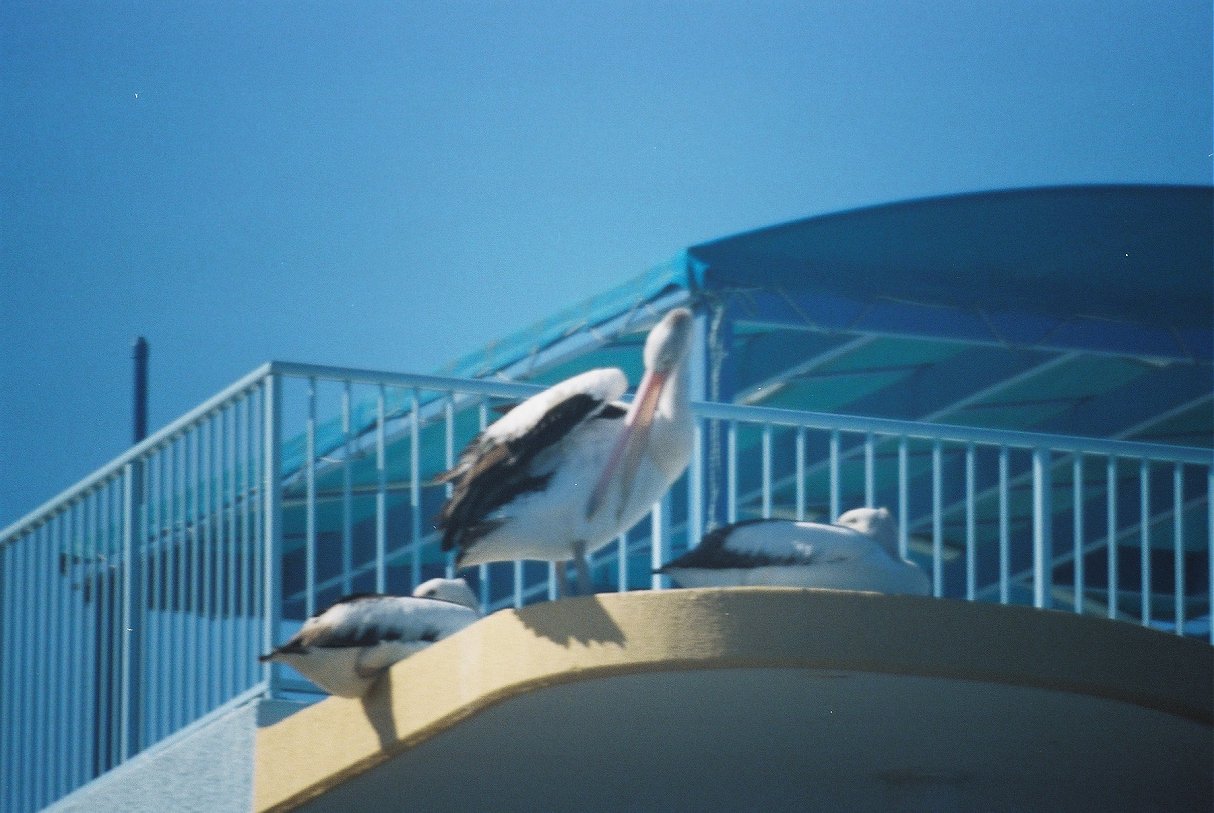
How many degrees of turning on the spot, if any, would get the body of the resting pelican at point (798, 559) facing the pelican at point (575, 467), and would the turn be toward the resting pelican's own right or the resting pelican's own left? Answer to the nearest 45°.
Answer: approximately 135° to the resting pelican's own right

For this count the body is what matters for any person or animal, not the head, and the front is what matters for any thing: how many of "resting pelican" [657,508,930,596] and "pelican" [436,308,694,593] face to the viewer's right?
2

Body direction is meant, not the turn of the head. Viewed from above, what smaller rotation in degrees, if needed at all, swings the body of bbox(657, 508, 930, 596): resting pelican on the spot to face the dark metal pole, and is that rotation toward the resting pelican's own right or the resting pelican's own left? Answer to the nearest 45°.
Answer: approximately 135° to the resting pelican's own left

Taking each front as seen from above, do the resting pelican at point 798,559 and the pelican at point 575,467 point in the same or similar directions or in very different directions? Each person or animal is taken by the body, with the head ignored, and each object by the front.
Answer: same or similar directions

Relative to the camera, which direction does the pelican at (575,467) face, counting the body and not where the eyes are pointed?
to the viewer's right

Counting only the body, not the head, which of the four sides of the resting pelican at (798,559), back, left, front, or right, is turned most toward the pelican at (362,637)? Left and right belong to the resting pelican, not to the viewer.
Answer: back

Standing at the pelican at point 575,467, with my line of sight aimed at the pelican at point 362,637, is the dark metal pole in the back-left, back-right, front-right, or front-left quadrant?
front-right

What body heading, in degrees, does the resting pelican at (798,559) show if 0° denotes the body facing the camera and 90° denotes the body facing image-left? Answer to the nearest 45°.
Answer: approximately 270°
